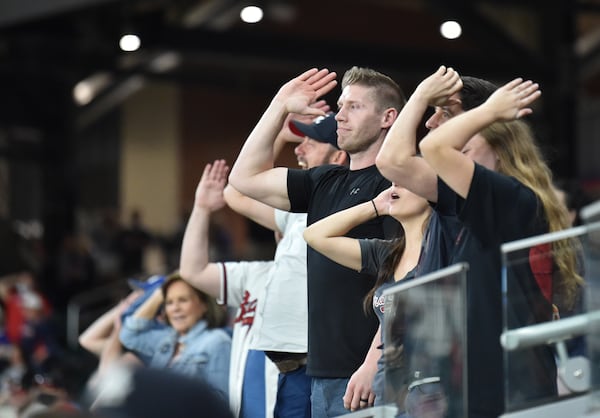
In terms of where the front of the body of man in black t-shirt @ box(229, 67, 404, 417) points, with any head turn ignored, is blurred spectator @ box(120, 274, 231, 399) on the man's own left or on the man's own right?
on the man's own right

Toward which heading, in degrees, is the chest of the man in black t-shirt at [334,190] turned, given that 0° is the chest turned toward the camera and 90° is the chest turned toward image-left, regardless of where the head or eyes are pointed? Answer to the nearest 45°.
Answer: approximately 45°

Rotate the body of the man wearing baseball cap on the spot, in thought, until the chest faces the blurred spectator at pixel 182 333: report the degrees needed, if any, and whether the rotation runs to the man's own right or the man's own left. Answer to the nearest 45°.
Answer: approximately 45° to the man's own right

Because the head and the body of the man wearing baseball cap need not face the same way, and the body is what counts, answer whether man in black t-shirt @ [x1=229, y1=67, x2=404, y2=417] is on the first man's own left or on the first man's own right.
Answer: on the first man's own left

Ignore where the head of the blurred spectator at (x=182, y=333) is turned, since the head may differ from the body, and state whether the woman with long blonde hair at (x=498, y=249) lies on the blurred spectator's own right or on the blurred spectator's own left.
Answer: on the blurred spectator's own left

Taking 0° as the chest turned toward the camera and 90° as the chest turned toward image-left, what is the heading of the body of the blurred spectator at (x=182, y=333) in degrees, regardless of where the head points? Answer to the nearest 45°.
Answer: approximately 45°

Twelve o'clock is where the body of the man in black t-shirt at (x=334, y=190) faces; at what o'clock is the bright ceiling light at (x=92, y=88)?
The bright ceiling light is roughly at 4 o'clock from the man in black t-shirt.
